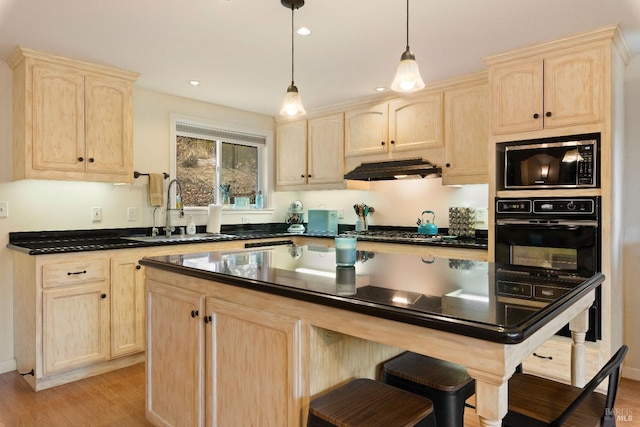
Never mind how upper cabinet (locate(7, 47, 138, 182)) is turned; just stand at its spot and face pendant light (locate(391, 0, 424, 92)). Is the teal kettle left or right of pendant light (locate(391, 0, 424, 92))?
left

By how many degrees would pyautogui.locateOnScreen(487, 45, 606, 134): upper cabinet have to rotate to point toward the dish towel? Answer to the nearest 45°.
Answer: approximately 45° to its right

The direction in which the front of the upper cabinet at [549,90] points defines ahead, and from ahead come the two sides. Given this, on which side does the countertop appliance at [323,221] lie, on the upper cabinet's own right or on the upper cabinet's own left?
on the upper cabinet's own right

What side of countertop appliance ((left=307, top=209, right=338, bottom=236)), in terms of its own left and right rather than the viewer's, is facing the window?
right

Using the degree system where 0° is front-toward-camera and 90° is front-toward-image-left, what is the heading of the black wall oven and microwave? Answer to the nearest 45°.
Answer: approximately 45°

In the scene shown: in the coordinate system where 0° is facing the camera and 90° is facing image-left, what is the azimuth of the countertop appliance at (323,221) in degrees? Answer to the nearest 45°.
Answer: approximately 0°

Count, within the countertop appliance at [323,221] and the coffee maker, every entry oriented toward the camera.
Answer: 2
